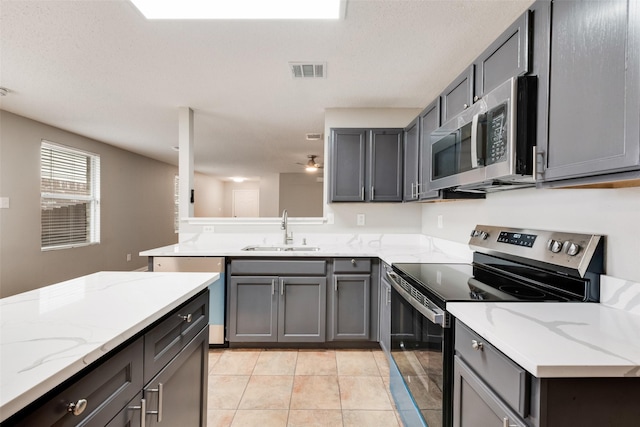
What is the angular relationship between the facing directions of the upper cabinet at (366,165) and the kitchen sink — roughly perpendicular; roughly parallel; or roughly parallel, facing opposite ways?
roughly parallel

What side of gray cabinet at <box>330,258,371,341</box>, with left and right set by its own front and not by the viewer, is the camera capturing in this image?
front

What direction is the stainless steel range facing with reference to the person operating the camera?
facing the viewer and to the left of the viewer

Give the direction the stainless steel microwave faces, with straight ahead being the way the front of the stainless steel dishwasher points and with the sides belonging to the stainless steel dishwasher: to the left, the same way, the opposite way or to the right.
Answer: to the right

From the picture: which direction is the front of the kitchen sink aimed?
toward the camera

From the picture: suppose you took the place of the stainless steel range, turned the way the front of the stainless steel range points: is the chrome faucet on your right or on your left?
on your right

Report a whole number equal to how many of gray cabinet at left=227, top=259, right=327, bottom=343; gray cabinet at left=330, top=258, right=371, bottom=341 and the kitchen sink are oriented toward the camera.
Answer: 3

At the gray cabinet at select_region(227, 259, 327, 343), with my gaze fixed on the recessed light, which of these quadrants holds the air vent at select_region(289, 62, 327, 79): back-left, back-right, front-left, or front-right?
front-left

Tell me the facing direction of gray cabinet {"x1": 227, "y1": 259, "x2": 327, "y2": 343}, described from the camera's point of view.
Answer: facing the viewer

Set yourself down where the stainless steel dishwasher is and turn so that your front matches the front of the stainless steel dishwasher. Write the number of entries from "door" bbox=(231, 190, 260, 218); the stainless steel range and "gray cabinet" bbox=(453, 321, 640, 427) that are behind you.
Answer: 1

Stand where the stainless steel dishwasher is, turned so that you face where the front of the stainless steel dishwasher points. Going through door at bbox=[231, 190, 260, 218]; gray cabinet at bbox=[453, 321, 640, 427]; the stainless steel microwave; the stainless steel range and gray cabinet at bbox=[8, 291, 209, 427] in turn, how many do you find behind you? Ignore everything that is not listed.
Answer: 1

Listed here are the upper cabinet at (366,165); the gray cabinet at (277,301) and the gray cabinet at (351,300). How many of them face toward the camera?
3

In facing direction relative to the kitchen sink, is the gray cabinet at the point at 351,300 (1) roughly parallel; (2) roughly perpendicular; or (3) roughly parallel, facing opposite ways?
roughly parallel

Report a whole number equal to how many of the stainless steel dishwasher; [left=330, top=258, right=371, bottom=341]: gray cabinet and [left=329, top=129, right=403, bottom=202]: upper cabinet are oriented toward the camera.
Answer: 3

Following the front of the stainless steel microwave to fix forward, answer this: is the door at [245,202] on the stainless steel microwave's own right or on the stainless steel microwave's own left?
on the stainless steel microwave's own right

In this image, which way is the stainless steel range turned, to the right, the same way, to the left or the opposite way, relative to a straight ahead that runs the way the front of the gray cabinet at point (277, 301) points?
to the right
